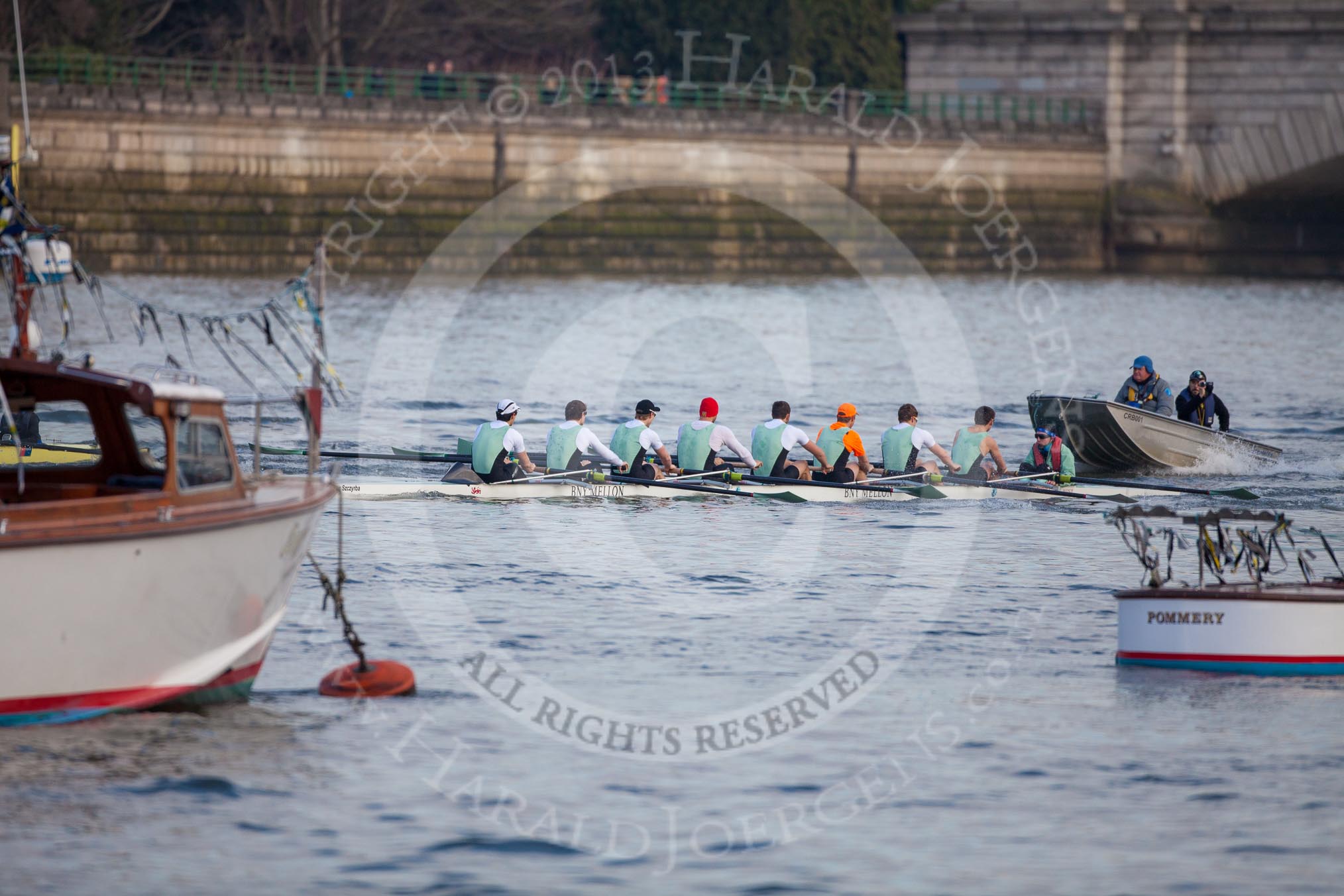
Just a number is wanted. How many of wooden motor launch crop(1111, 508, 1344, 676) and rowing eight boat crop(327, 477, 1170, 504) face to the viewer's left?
1

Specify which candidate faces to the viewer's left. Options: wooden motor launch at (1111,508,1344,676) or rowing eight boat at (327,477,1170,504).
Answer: the rowing eight boat

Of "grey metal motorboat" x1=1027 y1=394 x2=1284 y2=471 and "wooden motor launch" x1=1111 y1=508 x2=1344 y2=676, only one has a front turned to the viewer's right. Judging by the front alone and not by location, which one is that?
the wooden motor launch

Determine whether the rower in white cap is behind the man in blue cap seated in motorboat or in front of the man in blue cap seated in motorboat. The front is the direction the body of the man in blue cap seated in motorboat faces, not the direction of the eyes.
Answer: in front

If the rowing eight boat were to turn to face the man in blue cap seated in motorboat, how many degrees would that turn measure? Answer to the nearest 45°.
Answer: approximately 135° to its right

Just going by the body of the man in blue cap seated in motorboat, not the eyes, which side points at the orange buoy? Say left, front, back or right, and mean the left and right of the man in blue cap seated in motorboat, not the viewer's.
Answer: front

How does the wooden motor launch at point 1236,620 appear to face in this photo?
to the viewer's right

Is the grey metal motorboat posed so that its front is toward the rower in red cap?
yes

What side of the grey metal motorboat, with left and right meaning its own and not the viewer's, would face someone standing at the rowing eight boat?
front

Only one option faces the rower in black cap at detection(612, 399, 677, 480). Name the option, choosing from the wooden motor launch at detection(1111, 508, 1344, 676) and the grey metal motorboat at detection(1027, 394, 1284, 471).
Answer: the grey metal motorboat

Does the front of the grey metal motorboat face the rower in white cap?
yes

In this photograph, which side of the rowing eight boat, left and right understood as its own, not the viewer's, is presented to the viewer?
left

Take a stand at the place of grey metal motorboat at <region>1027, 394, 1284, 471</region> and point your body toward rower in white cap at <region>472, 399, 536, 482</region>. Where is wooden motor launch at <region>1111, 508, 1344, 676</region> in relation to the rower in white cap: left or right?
left
